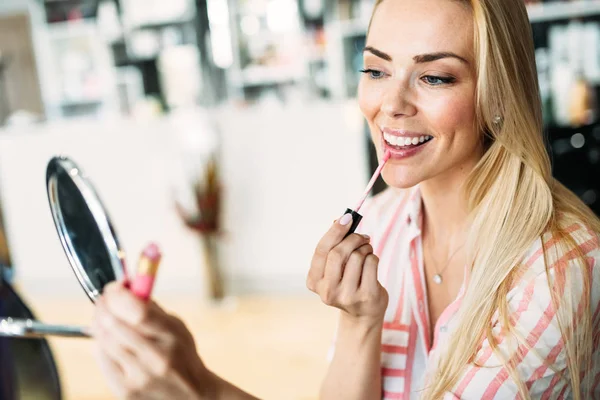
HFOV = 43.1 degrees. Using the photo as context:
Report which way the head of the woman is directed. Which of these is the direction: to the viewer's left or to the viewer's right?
to the viewer's left

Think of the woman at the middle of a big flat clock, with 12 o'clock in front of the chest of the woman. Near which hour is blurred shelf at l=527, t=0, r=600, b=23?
The blurred shelf is roughly at 5 o'clock from the woman.

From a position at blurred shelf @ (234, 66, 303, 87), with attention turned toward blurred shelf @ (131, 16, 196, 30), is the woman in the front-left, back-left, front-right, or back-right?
back-left

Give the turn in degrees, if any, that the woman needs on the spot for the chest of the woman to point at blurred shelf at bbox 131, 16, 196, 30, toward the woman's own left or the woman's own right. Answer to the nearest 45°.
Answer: approximately 135° to the woman's own right

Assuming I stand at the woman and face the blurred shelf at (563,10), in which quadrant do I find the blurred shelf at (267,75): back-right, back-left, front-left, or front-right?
front-left

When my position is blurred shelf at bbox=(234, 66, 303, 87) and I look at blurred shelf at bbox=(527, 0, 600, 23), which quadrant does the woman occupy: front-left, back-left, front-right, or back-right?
front-right

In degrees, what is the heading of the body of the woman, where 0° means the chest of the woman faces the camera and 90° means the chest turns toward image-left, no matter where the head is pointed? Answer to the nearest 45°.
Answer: approximately 45°

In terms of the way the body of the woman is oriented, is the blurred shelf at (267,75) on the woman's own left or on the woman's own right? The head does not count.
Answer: on the woman's own right
